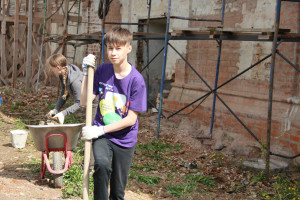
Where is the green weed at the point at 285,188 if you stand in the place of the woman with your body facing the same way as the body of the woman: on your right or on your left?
on your left

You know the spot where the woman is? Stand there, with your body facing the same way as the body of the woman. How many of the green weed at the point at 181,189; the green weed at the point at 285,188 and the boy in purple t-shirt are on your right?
0

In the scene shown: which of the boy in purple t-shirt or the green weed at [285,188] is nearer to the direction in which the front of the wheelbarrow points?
the boy in purple t-shirt

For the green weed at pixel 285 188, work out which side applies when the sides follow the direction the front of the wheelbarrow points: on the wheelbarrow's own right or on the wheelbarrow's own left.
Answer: on the wheelbarrow's own left

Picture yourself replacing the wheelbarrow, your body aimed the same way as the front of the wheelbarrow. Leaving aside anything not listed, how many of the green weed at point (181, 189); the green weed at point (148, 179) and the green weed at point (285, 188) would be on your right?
0

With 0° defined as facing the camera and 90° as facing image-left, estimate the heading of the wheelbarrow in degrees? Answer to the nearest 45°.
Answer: approximately 0°
